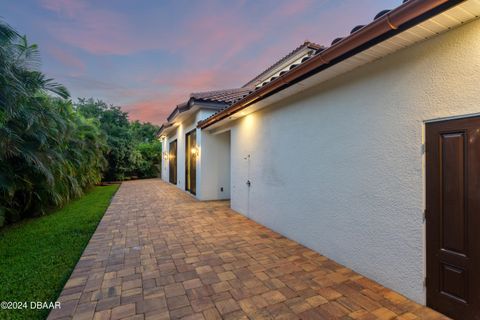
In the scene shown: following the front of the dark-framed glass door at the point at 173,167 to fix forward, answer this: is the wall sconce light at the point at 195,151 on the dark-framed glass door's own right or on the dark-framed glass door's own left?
on the dark-framed glass door's own left

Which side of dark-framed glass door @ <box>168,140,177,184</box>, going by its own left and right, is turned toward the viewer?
left

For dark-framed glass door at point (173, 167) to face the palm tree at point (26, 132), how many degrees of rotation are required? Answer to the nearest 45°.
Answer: approximately 90° to its left
